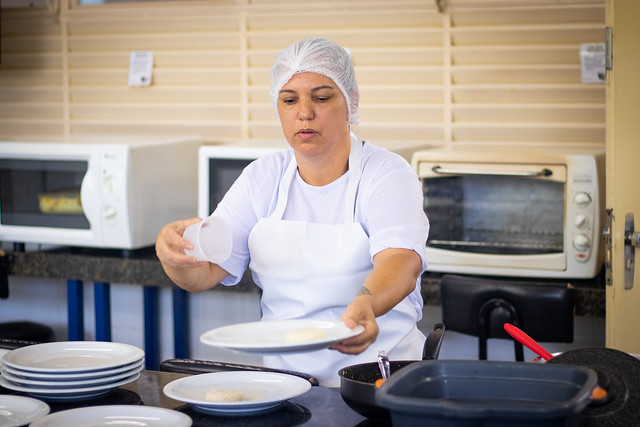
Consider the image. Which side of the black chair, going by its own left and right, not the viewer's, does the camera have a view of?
back

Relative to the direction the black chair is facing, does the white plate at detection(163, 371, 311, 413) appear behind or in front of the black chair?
behind

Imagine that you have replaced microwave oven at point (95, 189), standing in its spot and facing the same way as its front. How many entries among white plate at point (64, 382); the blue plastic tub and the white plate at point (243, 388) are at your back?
0

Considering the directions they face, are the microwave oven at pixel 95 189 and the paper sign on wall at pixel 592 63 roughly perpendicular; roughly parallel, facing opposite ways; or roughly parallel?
roughly parallel

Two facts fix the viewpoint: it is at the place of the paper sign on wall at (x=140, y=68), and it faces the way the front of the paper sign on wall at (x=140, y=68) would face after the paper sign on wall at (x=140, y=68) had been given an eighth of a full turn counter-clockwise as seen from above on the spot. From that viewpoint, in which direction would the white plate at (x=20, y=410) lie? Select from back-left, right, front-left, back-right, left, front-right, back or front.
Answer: front-right

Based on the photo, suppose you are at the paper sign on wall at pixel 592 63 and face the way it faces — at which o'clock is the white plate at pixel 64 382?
The white plate is roughly at 1 o'clock from the paper sign on wall.

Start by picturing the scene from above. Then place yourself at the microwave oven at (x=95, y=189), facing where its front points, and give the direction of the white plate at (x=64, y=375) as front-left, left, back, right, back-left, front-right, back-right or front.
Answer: front-left

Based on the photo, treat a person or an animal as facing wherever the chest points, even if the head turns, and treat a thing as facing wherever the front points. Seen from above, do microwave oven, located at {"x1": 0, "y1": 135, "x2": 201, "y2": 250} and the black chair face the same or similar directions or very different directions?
very different directions

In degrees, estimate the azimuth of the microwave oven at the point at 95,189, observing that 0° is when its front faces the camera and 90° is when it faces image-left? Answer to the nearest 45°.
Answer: approximately 45°

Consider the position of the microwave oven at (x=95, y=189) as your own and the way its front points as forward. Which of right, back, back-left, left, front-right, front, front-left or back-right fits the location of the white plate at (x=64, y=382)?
front-left

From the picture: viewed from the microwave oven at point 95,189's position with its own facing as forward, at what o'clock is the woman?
The woman is roughly at 10 o'clock from the microwave oven.

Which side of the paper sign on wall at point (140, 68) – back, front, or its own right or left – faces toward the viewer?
front

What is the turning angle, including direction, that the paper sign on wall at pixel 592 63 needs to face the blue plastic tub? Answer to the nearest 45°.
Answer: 0° — it already faces it

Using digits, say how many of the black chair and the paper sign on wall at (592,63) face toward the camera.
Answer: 1

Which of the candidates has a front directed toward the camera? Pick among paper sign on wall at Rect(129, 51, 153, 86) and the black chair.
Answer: the paper sign on wall

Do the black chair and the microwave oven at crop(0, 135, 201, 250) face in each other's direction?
no

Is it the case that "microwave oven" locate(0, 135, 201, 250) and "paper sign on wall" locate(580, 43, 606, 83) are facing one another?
no

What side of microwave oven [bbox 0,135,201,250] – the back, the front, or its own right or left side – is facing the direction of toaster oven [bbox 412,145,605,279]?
left
